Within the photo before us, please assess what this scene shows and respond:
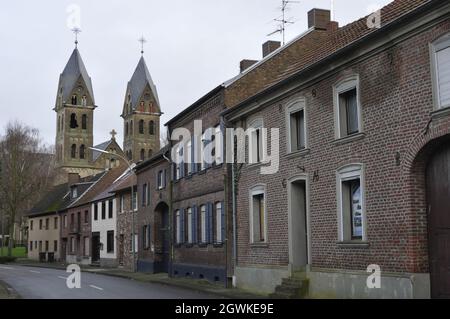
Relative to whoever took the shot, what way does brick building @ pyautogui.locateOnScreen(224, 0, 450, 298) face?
facing the viewer and to the left of the viewer
